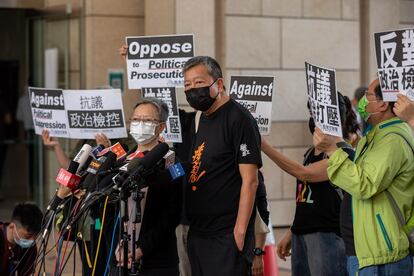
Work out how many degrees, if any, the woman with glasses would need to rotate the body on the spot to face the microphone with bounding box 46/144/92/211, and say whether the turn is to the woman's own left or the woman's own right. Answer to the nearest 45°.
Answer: approximately 45° to the woman's own right

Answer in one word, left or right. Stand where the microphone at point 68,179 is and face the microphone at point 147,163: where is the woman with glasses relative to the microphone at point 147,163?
left

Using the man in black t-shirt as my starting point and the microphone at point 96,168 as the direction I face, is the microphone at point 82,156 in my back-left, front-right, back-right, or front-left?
front-right

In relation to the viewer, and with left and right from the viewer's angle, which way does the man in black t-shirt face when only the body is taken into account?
facing the viewer and to the left of the viewer

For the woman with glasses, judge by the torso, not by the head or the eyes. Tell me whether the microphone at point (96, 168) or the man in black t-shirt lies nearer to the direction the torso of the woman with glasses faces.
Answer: the microphone

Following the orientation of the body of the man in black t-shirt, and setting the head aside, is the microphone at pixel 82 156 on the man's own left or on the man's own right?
on the man's own right

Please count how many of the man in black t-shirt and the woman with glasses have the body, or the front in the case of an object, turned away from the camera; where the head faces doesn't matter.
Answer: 0

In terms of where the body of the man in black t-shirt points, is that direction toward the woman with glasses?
no

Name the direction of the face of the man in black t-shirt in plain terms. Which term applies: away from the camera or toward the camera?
toward the camera

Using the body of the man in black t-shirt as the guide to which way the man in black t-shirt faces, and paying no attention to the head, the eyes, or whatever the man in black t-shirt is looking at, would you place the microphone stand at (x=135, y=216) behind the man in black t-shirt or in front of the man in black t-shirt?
in front

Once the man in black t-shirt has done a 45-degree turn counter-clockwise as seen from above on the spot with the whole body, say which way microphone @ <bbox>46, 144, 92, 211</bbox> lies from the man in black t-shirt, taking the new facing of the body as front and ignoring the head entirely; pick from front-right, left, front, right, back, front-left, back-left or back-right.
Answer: right

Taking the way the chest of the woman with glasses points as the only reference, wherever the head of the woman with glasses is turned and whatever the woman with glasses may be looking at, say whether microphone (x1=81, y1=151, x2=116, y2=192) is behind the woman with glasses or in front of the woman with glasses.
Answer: in front

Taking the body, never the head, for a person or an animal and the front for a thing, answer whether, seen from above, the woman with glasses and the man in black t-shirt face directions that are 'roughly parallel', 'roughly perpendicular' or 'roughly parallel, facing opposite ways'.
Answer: roughly parallel

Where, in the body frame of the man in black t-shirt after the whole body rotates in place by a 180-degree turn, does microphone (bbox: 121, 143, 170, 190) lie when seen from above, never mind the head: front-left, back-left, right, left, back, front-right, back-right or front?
back
